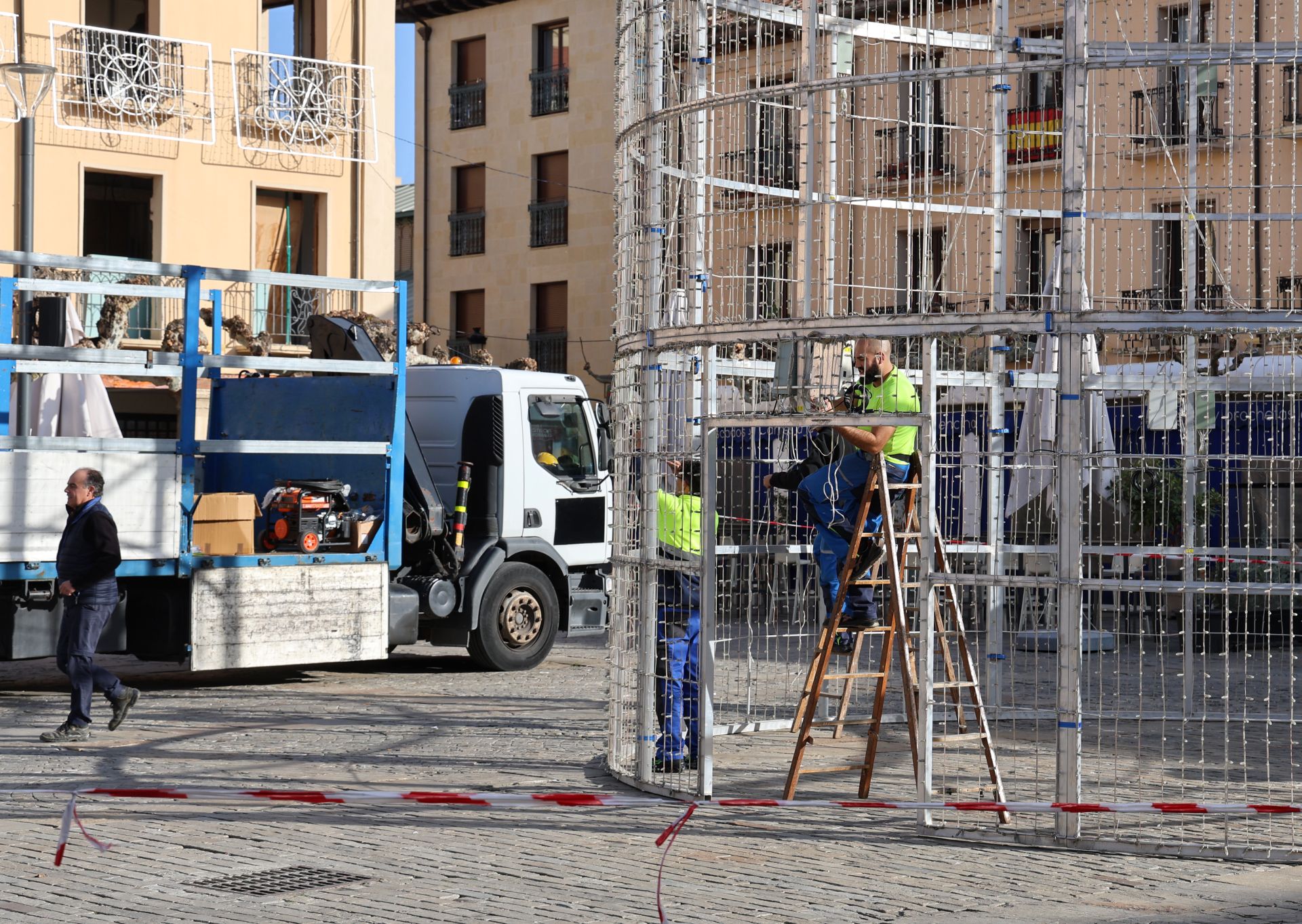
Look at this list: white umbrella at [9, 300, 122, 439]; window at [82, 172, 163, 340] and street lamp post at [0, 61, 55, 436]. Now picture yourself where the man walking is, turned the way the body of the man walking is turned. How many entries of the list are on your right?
3

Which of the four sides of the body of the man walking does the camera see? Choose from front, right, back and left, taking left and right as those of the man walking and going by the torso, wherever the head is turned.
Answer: left

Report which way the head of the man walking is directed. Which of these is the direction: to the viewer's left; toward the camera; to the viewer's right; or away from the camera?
to the viewer's left

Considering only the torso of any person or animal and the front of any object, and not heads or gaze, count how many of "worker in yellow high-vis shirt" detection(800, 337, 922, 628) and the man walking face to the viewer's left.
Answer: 2

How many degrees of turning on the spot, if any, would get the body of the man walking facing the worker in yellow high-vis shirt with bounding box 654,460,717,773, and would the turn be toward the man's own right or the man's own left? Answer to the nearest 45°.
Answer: approximately 135° to the man's own left

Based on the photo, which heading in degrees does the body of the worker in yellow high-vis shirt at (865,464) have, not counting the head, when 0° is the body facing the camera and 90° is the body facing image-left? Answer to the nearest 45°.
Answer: approximately 90°

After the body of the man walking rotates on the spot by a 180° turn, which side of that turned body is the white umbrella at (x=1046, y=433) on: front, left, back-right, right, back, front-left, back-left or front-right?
front

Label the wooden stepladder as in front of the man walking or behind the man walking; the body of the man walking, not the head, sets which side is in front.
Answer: behind

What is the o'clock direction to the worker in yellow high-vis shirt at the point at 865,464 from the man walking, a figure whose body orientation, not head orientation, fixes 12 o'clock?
The worker in yellow high-vis shirt is roughly at 7 o'clock from the man walking.

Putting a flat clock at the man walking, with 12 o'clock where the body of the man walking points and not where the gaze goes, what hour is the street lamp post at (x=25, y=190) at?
The street lamp post is roughly at 3 o'clock from the man walking.

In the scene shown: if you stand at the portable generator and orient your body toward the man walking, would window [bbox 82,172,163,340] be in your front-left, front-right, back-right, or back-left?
back-right

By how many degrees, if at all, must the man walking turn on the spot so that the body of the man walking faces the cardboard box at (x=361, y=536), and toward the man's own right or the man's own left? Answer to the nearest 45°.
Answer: approximately 135° to the man's own right

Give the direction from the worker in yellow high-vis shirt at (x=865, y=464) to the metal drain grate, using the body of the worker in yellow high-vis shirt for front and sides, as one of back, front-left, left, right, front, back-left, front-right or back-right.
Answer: front-left

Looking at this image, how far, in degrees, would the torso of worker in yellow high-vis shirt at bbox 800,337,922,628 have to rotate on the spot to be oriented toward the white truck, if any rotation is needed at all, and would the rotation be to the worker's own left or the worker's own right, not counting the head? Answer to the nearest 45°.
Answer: approximately 45° to the worker's own right
